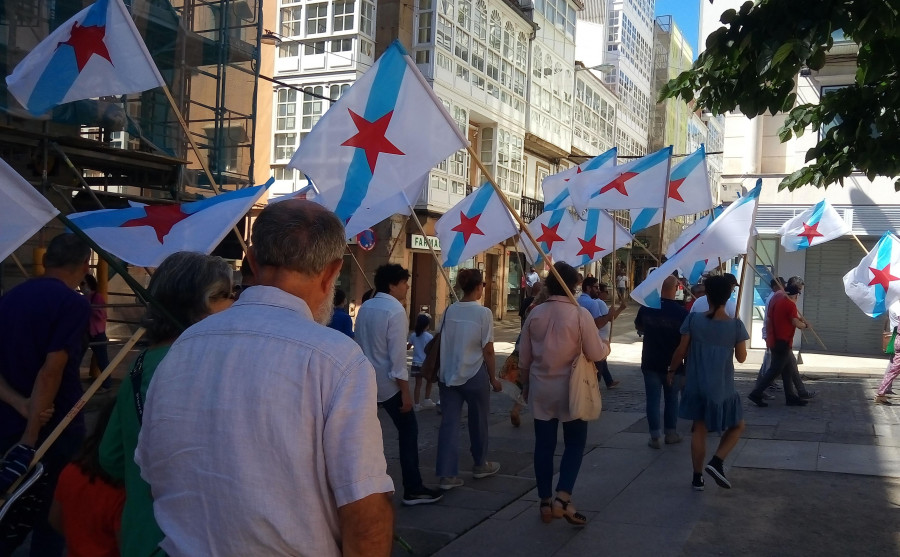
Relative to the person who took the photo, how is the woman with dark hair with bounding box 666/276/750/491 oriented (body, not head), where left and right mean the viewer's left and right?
facing away from the viewer

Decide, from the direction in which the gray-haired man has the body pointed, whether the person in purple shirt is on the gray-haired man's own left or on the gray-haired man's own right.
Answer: on the gray-haired man's own left

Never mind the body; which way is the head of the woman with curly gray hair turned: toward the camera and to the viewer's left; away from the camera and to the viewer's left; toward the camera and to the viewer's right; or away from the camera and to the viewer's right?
away from the camera and to the viewer's right

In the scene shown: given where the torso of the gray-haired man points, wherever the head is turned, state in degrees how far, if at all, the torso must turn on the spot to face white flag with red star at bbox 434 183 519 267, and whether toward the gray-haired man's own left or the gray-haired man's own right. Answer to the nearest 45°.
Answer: approximately 45° to the gray-haired man's own left

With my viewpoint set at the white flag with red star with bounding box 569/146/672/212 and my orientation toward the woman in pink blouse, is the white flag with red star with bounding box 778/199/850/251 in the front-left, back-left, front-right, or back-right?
back-left

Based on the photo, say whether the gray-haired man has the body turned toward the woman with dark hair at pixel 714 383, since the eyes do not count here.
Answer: yes

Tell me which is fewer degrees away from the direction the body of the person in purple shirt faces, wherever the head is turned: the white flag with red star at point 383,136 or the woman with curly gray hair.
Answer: the white flag with red star

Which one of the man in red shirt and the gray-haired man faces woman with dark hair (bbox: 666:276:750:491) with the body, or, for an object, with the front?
the gray-haired man

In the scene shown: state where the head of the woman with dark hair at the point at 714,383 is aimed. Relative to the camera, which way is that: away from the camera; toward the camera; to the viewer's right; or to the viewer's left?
away from the camera
